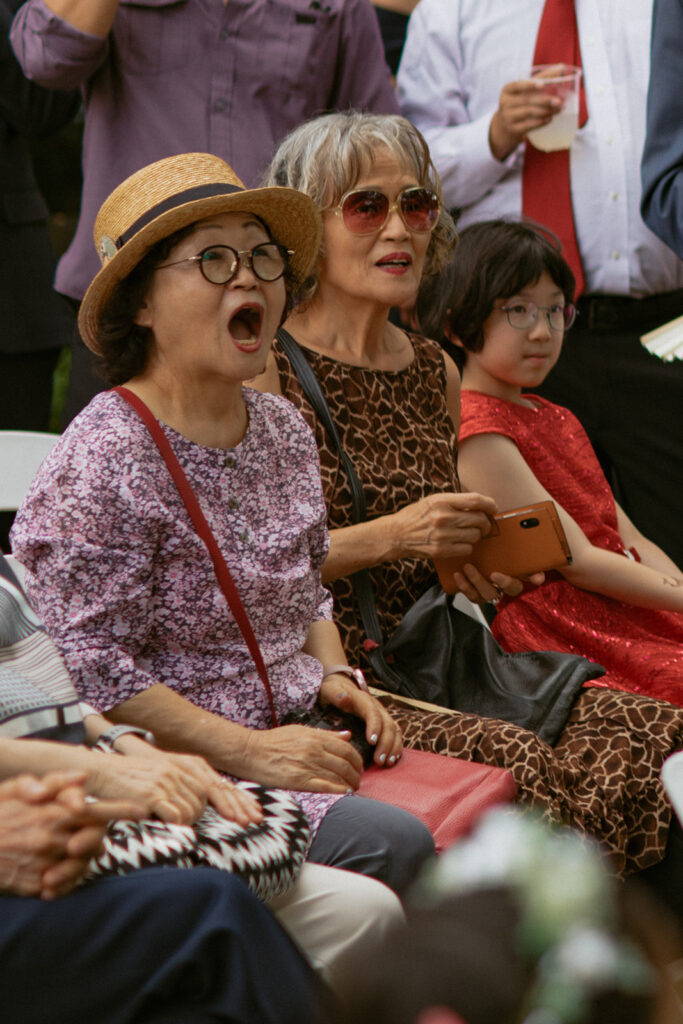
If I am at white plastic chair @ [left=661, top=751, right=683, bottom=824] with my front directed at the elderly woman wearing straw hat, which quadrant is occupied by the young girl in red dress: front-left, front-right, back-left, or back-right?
front-right

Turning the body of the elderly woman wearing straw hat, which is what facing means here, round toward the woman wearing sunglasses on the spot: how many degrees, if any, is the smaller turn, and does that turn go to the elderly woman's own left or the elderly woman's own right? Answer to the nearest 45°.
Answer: approximately 90° to the elderly woman's own left

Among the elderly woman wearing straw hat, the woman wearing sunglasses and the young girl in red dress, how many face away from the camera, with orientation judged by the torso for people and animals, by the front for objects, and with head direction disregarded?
0

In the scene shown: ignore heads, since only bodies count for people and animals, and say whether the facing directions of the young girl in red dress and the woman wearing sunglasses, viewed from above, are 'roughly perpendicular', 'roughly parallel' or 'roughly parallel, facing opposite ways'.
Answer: roughly parallel

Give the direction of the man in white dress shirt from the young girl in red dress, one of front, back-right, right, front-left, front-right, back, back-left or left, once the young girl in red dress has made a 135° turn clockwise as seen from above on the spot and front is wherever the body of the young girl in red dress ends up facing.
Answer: right

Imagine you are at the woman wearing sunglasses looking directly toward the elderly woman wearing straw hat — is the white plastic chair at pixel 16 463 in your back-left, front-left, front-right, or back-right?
front-right

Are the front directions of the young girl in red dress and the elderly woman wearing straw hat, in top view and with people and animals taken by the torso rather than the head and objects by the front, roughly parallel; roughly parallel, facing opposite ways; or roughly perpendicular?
roughly parallel

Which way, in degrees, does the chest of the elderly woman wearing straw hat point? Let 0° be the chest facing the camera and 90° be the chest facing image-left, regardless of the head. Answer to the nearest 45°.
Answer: approximately 315°

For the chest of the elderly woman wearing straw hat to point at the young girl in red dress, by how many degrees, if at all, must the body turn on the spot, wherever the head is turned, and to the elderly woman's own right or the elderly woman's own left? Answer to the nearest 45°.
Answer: approximately 90° to the elderly woman's own left
